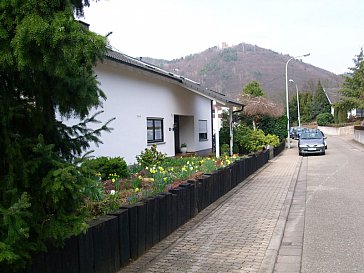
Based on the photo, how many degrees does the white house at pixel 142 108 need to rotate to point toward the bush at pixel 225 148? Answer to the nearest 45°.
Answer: approximately 90° to its left

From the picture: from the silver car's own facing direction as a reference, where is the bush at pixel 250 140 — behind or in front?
in front

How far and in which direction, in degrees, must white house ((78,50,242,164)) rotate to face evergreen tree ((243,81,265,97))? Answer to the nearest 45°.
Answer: approximately 90° to its left

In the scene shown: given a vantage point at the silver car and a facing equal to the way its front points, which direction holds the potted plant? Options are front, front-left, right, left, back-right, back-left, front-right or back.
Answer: front-right

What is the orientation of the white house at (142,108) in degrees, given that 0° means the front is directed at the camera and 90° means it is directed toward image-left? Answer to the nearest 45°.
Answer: approximately 315°

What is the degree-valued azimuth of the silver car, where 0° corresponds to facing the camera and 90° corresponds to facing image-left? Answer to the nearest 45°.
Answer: approximately 0°

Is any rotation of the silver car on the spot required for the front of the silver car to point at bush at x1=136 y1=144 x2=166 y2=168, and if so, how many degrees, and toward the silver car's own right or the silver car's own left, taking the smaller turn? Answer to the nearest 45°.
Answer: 0° — it already faces it
